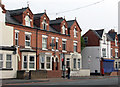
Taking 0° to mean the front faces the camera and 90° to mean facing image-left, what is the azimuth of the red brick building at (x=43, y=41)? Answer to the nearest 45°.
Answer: approximately 315°
